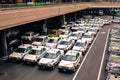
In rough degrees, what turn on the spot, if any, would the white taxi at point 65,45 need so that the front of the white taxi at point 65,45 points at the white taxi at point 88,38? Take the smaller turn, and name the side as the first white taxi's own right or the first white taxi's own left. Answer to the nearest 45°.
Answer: approximately 180°

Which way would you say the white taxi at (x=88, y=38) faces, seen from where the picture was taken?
facing the viewer and to the left of the viewer

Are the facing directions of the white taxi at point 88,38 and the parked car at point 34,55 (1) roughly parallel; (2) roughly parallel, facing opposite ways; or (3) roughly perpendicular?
roughly parallel

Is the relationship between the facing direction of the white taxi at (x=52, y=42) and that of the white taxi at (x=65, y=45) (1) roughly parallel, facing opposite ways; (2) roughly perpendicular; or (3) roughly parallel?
roughly parallel

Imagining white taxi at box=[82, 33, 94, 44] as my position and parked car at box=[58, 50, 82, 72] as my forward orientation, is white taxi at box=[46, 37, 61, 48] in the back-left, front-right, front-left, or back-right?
front-right

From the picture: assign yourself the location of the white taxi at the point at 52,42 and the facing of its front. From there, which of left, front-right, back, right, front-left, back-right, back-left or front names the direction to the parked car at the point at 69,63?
front-left

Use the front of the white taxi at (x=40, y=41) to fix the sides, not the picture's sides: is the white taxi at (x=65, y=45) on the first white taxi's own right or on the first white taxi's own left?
on the first white taxi's own left

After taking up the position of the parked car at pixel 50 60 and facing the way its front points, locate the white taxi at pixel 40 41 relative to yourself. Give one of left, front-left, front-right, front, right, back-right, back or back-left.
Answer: back-right

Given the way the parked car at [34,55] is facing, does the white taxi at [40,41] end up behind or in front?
behind

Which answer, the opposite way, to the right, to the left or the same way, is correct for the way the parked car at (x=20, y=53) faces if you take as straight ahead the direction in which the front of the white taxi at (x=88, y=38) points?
the same way

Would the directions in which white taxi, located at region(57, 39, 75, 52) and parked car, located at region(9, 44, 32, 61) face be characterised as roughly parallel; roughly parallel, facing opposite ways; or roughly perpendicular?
roughly parallel

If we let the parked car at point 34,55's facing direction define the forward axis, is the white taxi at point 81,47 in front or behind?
behind

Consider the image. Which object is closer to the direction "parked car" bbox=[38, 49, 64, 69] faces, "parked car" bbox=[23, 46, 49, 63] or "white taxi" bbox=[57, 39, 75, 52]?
the parked car

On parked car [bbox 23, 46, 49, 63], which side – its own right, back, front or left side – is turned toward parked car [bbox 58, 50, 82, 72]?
left

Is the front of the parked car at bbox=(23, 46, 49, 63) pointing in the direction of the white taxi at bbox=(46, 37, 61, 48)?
no

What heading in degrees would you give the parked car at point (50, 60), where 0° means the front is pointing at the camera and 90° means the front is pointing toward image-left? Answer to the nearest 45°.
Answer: approximately 45°

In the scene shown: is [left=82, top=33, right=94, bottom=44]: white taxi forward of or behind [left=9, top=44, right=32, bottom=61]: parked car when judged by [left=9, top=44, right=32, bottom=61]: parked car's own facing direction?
behind

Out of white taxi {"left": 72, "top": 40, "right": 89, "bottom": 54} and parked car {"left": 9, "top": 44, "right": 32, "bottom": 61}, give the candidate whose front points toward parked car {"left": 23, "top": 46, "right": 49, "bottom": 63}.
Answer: the white taxi

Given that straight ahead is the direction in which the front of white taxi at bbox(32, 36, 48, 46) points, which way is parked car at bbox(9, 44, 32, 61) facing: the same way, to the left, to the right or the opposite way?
the same way

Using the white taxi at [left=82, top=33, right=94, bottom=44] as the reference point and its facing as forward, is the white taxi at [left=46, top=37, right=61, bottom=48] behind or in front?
in front

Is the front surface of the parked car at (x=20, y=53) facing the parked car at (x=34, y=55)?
no
